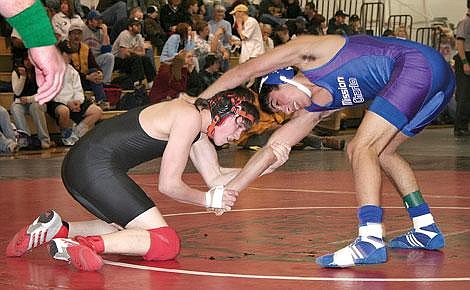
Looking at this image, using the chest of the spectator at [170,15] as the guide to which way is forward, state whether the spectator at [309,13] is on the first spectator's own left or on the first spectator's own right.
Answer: on the first spectator's own left

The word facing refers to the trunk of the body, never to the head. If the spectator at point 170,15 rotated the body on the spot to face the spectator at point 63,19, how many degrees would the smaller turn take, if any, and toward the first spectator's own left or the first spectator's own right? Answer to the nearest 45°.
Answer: approximately 90° to the first spectator's own right

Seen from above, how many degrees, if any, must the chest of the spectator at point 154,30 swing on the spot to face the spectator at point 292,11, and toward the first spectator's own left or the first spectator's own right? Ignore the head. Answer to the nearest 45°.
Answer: approximately 90° to the first spectator's own left

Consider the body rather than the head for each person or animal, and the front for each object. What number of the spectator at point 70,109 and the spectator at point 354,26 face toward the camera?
2

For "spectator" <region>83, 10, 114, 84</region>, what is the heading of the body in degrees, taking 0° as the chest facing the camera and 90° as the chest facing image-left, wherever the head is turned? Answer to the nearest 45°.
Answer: approximately 315°

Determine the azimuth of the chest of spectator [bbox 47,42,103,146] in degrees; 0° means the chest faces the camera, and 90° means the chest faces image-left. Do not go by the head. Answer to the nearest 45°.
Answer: approximately 0°

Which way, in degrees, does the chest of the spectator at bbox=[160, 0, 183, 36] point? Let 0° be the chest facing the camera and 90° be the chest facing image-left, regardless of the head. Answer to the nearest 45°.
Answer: approximately 315°

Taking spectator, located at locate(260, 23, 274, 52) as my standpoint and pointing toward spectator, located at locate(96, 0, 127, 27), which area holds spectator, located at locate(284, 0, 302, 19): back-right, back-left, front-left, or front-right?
back-right

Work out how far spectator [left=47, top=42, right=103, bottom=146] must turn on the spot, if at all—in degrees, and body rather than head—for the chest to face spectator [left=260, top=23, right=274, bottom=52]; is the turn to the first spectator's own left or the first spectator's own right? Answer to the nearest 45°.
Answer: approximately 135° to the first spectator's own left
